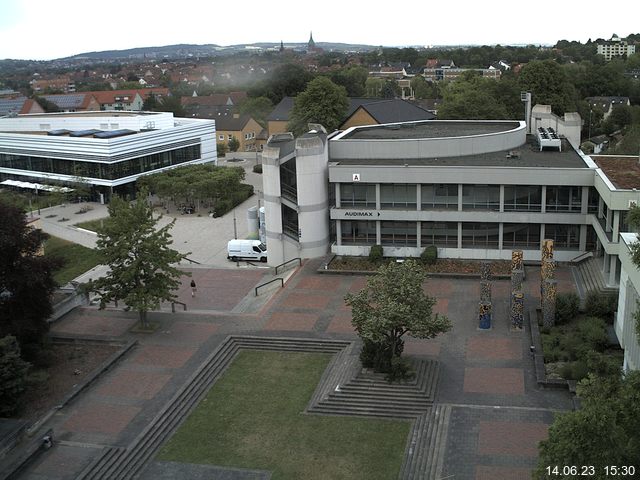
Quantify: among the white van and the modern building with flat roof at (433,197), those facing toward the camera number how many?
1

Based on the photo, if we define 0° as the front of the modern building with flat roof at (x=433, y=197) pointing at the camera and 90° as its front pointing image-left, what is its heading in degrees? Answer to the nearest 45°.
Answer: approximately 0°

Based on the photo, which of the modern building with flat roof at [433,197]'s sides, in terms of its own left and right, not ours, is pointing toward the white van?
right

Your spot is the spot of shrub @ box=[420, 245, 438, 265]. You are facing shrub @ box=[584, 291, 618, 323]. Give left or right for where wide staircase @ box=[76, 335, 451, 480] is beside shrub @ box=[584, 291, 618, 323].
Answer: right

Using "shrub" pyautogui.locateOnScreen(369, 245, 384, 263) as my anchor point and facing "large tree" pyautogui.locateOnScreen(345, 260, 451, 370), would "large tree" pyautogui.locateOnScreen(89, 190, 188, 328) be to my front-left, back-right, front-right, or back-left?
front-right

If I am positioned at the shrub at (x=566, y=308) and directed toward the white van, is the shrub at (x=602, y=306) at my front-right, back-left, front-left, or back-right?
back-right

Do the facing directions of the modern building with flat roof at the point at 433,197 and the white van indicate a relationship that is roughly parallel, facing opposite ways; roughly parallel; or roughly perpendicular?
roughly perpendicular

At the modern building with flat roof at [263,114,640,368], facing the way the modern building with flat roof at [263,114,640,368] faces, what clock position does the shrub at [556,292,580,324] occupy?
The shrub is roughly at 11 o'clock from the modern building with flat roof.

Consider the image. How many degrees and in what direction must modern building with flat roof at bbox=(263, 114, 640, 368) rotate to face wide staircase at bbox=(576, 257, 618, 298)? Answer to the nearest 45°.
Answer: approximately 45° to its left
